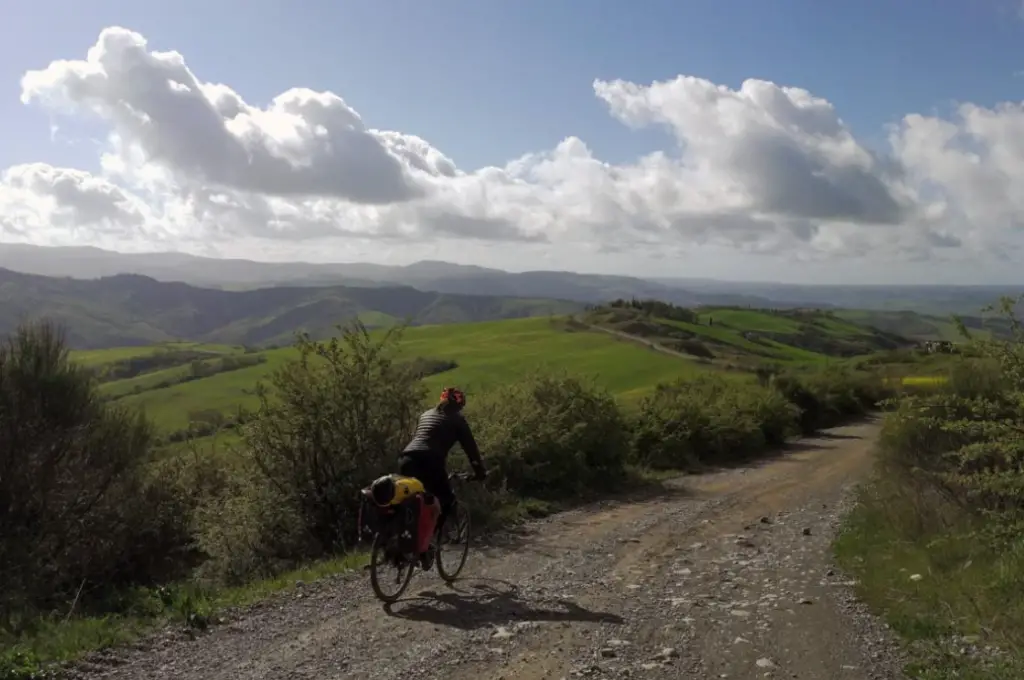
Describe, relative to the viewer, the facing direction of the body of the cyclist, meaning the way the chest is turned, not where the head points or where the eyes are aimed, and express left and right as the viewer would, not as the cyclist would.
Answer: facing away from the viewer and to the right of the viewer

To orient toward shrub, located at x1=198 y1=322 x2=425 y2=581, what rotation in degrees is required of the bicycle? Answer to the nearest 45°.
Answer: approximately 45° to its left

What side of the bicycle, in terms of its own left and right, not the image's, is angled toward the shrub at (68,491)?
left

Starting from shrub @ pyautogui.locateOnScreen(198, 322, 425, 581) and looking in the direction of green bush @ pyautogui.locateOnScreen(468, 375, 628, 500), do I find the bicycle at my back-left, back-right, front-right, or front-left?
back-right

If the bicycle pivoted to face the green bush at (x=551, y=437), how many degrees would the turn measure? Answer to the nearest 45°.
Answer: approximately 45° to its left

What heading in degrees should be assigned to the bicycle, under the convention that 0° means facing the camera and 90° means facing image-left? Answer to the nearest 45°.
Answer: approximately 225°
